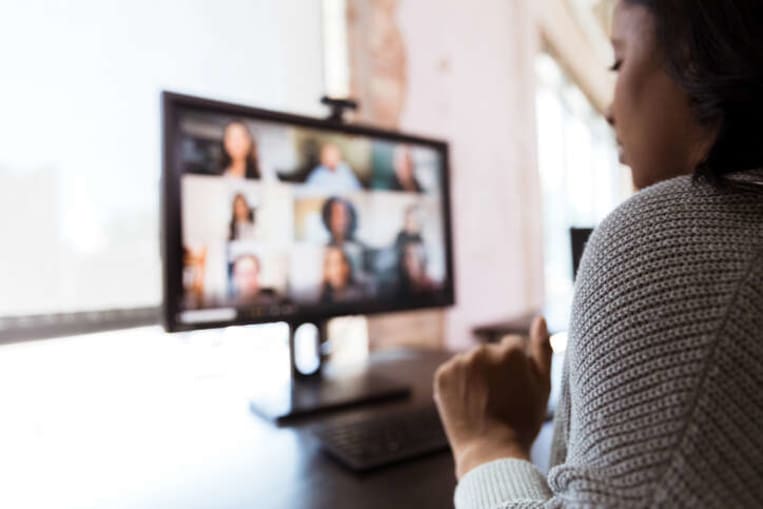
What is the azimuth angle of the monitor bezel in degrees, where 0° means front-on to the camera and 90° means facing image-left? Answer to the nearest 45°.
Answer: approximately 315°

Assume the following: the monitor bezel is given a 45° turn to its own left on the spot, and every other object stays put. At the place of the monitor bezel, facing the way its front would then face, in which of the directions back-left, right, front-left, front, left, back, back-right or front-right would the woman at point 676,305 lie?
front-right

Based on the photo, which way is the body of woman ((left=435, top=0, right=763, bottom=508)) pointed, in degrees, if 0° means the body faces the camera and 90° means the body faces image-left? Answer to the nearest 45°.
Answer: approximately 135°
